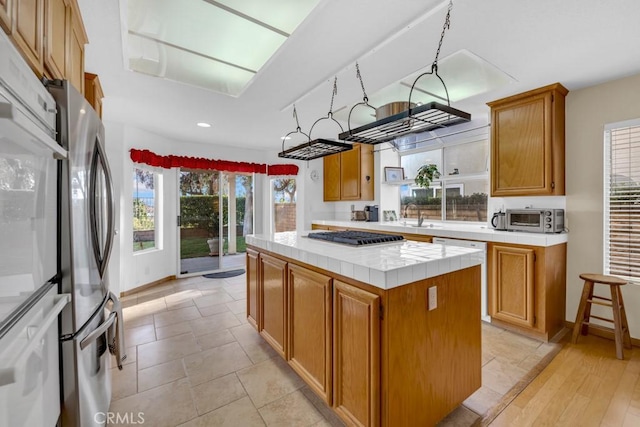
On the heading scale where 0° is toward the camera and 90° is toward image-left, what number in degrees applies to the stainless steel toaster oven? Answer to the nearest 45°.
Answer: approximately 45°

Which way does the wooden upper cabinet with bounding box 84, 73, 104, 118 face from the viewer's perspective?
to the viewer's right

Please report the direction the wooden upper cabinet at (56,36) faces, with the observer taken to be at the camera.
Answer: facing to the right of the viewer

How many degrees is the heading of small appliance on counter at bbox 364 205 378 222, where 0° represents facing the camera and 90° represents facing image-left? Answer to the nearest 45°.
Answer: approximately 45°

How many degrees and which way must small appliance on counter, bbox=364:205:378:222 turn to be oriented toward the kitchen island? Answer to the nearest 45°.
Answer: approximately 45° to its left

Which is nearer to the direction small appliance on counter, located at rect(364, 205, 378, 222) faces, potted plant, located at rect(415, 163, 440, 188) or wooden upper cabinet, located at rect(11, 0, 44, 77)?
the wooden upper cabinet

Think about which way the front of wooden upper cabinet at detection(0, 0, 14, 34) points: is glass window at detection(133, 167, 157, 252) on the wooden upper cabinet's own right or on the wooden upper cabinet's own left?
on the wooden upper cabinet's own left

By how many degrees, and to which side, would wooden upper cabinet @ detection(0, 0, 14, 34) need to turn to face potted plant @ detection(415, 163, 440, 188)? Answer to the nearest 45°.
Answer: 0° — it already faces it

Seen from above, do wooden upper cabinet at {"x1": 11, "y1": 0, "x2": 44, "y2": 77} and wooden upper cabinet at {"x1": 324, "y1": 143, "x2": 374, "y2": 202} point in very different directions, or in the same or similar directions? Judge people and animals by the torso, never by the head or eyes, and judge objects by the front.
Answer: very different directions

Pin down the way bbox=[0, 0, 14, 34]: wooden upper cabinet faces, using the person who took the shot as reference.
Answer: facing to the right of the viewer

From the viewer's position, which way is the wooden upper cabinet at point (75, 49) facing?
facing to the right of the viewer
